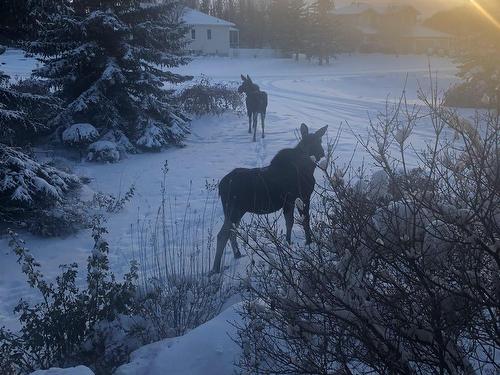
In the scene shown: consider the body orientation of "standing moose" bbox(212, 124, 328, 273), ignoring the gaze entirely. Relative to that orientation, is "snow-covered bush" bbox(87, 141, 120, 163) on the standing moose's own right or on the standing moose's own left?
on the standing moose's own left

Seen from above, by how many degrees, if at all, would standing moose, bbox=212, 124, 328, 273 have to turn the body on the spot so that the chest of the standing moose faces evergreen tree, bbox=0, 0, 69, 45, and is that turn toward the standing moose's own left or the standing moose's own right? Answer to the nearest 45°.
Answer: approximately 90° to the standing moose's own left

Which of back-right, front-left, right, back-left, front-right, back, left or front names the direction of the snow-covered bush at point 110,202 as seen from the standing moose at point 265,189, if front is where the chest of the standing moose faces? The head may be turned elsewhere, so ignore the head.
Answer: left

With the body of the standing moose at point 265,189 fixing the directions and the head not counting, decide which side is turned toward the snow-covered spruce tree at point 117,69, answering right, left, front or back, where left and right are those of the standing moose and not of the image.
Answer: left

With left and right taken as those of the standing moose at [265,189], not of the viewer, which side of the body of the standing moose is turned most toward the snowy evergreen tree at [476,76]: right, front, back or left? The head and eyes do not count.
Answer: front

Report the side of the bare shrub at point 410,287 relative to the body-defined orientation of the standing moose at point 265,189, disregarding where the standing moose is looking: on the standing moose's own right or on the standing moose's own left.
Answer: on the standing moose's own right

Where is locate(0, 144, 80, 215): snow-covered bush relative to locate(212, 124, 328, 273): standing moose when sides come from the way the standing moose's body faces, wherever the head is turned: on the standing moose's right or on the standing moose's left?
on the standing moose's left

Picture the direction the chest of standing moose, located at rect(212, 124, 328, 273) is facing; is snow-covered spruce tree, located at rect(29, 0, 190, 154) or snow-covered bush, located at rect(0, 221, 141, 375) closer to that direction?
the snow-covered spruce tree

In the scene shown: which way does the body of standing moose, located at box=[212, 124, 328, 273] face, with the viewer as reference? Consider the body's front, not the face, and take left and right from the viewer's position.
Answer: facing away from the viewer and to the right of the viewer

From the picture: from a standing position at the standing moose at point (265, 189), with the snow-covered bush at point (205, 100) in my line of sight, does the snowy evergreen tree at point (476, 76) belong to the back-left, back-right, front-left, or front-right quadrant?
front-right

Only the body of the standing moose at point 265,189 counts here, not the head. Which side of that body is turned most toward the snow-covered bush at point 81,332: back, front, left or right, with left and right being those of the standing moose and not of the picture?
back

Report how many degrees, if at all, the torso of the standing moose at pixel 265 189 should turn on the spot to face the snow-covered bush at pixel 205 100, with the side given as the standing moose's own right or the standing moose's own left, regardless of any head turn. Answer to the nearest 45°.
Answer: approximately 45° to the standing moose's own left

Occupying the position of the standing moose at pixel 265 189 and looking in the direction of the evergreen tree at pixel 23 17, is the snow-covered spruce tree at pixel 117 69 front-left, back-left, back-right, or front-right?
front-right
